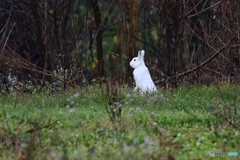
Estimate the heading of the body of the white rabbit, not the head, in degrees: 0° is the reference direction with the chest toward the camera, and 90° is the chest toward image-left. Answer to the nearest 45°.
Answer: approximately 90°
